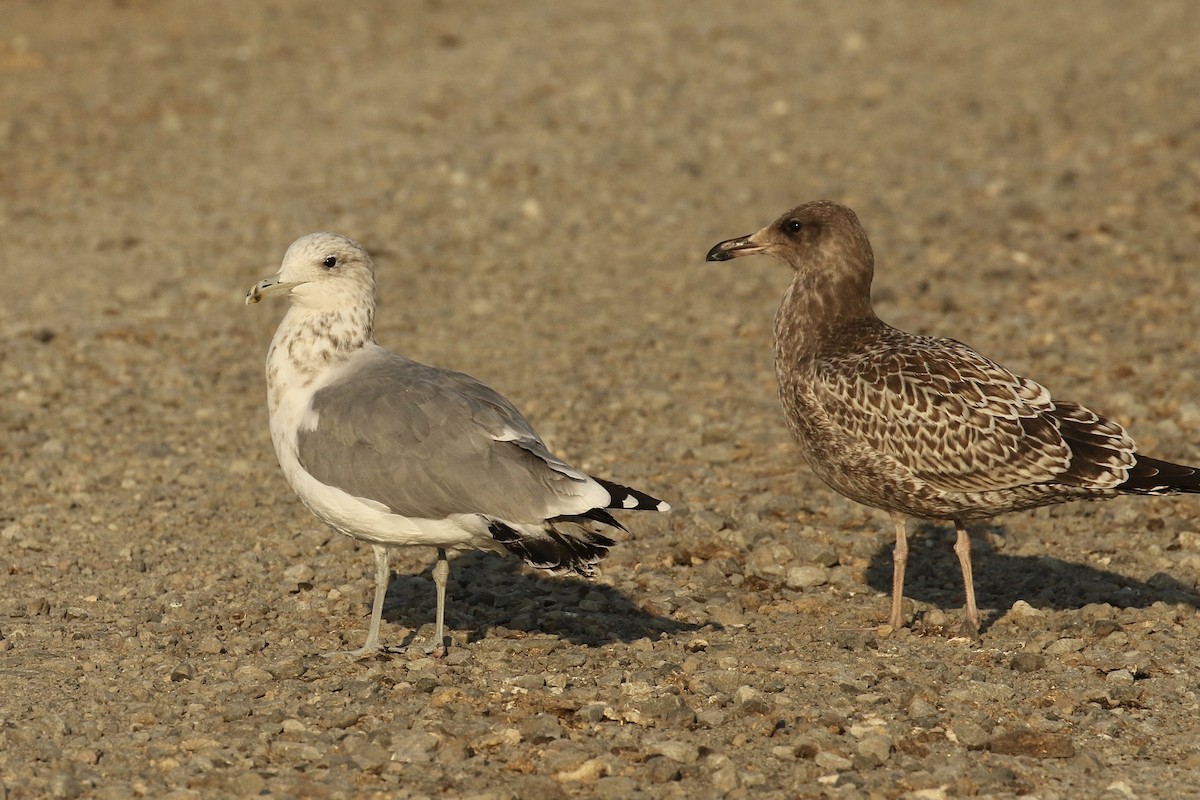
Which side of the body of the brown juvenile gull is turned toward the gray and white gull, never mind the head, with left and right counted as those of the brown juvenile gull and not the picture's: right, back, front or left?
front

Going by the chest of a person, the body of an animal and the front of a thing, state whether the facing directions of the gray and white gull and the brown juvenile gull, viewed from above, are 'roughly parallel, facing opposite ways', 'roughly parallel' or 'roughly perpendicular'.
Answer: roughly parallel

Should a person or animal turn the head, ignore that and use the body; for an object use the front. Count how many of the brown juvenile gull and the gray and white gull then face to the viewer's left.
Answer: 2

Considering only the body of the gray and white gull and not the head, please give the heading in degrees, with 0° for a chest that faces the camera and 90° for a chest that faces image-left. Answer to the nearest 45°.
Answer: approximately 90°

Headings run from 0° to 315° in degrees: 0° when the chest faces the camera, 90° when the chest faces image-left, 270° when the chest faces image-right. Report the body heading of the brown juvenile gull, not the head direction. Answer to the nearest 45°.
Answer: approximately 90°

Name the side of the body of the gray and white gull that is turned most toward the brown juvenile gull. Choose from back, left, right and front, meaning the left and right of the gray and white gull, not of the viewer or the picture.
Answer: back
